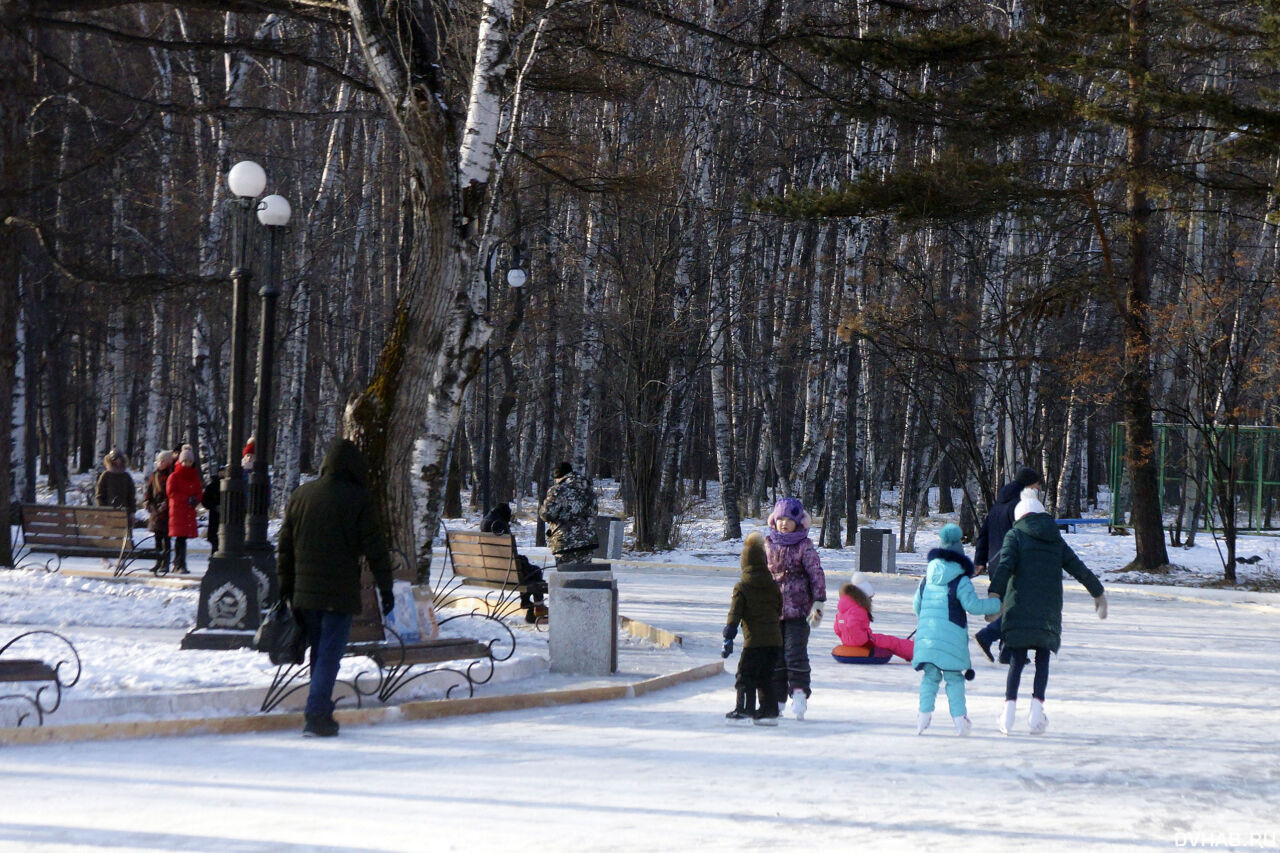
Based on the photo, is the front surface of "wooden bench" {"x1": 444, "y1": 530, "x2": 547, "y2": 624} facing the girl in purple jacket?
no

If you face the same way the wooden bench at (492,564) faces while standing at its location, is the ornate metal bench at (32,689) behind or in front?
behind

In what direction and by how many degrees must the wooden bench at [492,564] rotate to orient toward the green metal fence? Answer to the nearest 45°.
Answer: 0° — it already faces it

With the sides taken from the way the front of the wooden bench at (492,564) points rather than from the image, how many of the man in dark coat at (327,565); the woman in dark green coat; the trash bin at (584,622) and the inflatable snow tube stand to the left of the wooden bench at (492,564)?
0

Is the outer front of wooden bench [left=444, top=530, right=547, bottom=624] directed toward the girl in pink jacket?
no

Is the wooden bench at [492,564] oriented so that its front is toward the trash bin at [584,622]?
no

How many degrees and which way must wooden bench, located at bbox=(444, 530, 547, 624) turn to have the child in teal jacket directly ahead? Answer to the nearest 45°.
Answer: approximately 90° to its right

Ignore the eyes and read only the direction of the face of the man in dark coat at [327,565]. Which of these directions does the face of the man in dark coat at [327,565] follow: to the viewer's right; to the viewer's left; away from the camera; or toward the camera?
away from the camera

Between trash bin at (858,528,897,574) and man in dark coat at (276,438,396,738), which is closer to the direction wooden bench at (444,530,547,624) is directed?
the trash bin

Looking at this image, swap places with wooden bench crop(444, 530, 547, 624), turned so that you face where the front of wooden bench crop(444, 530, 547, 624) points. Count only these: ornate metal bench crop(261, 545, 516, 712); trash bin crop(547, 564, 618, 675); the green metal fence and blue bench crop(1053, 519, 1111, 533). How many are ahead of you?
2

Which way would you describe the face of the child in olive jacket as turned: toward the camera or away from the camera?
away from the camera

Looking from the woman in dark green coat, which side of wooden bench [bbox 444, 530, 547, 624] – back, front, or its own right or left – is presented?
right

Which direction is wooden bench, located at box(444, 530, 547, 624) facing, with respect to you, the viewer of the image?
facing away from the viewer and to the right of the viewer

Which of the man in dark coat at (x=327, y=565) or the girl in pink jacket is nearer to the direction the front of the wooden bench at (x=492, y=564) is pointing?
the girl in pink jacket

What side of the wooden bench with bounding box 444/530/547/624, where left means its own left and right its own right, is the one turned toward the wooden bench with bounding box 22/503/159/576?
left

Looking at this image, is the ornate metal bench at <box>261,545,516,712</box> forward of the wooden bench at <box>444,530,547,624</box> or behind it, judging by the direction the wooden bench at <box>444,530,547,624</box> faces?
behind

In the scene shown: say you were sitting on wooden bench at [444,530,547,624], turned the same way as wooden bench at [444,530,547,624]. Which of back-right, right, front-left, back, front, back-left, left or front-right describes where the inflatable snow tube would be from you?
right

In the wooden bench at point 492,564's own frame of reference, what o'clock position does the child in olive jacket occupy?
The child in olive jacket is roughly at 4 o'clock from the wooden bench.
